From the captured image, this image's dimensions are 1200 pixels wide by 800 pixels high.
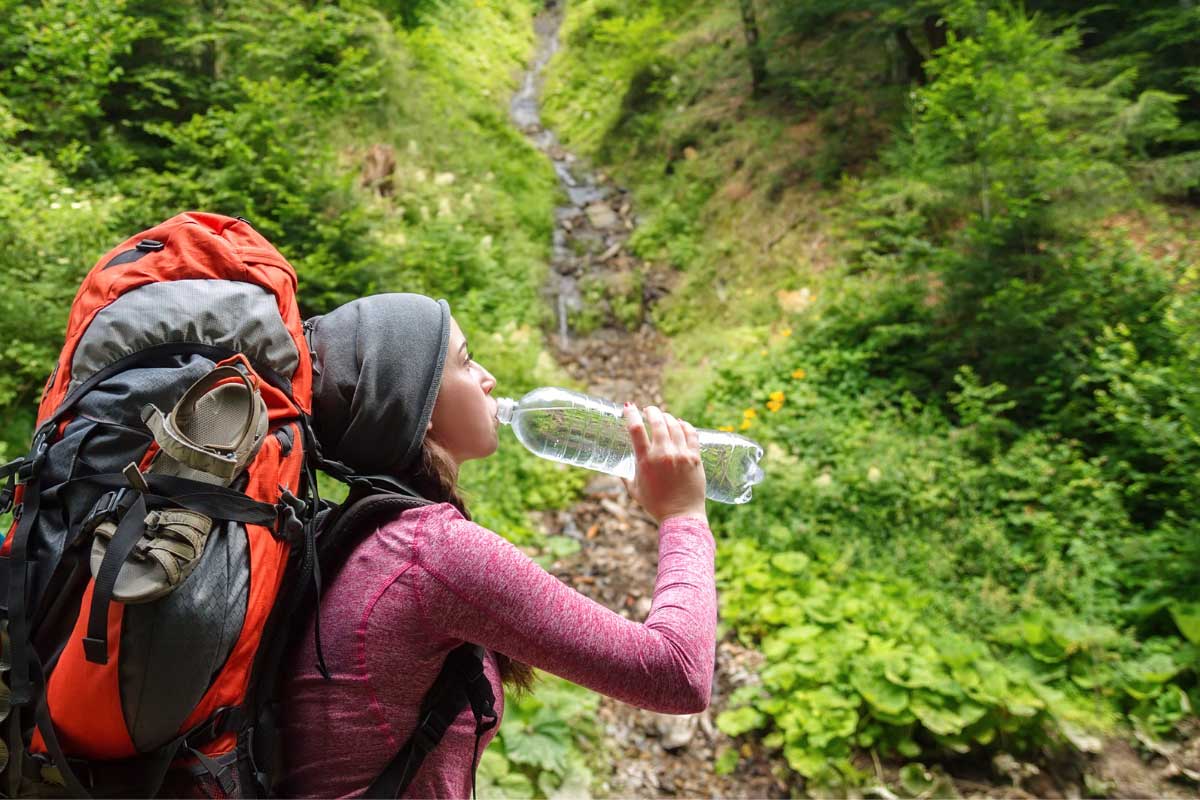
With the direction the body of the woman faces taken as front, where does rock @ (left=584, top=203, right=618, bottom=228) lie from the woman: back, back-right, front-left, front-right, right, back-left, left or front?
front-left

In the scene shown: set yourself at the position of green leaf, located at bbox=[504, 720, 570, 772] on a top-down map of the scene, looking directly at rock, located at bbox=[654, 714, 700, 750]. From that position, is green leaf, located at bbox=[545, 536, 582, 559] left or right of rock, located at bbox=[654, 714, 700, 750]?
left

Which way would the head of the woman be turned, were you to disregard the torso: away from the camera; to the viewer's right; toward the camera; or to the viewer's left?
to the viewer's right

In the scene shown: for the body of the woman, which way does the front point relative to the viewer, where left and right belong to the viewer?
facing away from the viewer and to the right of the viewer

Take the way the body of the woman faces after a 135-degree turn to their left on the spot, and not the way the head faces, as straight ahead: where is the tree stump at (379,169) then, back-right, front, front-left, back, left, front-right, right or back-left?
right

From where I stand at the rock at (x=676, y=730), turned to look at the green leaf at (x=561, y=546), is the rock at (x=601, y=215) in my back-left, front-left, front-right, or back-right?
front-right
